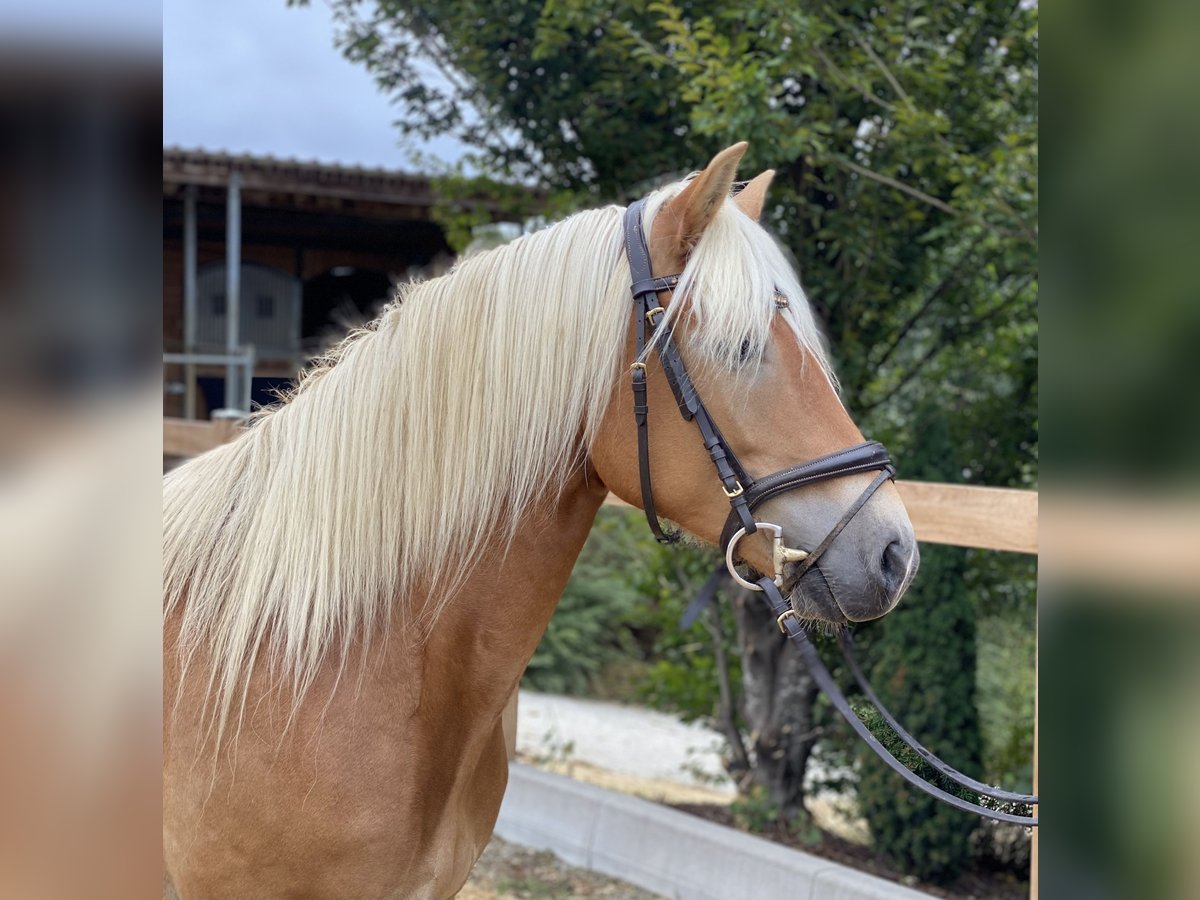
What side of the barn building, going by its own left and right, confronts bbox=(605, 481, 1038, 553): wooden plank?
front

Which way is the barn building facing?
toward the camera

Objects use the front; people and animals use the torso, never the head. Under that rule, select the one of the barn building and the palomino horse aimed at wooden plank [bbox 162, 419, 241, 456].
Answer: the barn building

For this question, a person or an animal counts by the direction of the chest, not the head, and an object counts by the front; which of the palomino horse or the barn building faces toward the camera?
the barn building

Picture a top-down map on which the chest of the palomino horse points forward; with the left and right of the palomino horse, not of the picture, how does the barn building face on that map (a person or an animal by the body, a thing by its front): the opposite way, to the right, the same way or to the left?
to the right

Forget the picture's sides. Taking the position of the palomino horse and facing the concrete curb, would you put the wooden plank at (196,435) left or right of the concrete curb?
left

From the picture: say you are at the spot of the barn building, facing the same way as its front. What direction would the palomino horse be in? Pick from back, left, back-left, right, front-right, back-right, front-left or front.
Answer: front

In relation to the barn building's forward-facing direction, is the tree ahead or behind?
ahead

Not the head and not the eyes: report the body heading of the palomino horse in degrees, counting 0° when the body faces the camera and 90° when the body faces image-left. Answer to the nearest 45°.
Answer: approximately 270°

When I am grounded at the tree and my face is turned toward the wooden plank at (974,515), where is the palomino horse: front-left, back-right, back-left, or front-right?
front-right

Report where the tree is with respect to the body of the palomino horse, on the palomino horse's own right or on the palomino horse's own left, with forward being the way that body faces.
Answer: on the palomino horse's own left

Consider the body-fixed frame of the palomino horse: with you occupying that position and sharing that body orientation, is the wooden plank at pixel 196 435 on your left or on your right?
on your left

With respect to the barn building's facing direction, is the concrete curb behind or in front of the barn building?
in front

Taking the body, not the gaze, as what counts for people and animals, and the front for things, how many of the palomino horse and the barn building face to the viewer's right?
1

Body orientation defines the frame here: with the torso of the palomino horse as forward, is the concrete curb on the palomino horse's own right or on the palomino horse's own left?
on the palomino horse's own left
